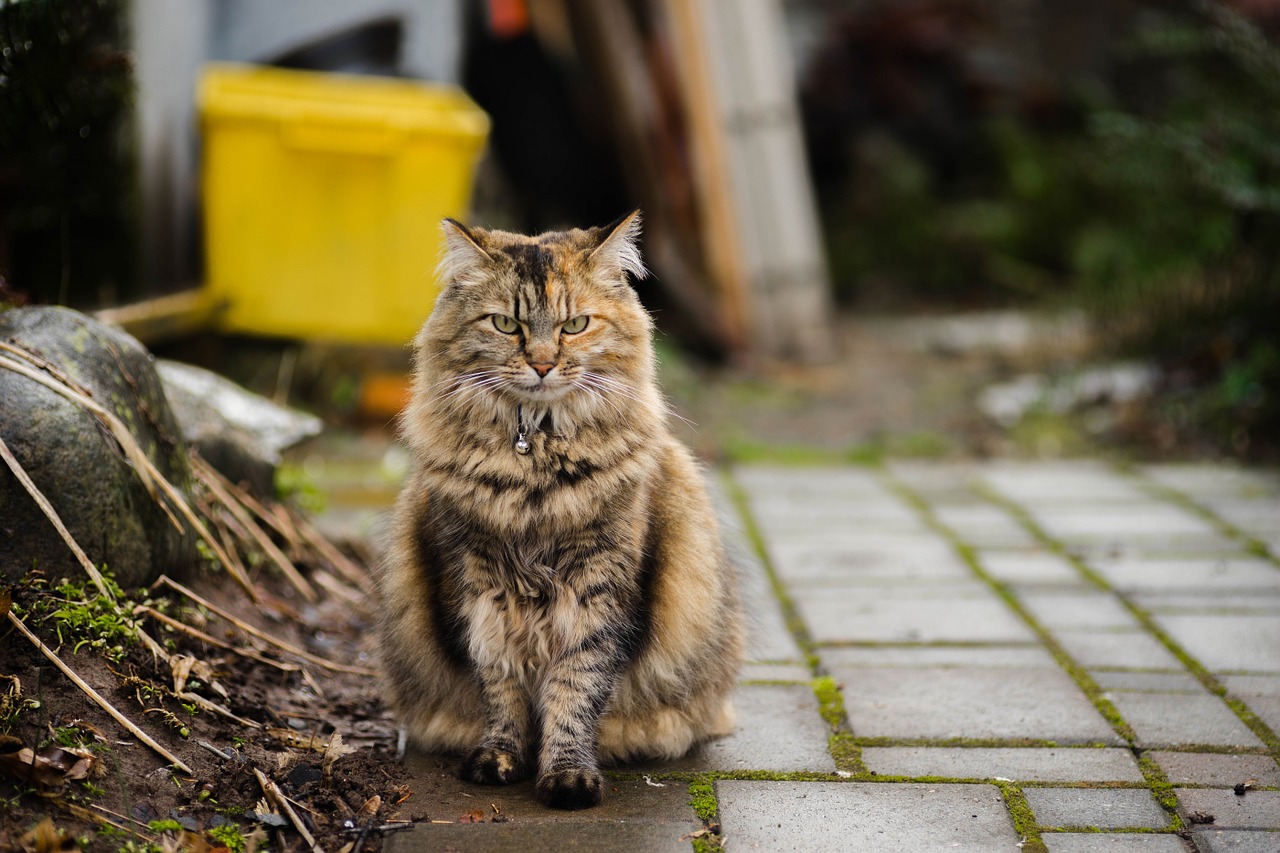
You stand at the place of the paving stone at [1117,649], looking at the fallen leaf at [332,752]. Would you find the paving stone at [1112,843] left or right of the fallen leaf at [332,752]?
left

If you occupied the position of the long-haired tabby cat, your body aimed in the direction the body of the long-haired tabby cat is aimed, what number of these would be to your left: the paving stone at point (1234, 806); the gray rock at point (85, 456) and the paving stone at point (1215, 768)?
2

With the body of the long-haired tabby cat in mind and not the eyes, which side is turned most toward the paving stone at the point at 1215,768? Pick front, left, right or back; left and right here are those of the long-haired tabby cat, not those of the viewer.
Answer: left

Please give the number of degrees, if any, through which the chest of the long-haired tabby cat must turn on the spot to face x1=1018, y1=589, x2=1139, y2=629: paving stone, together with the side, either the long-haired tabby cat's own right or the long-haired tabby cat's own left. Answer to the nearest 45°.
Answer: approximately 135° to the long-haired tabby cat's own left

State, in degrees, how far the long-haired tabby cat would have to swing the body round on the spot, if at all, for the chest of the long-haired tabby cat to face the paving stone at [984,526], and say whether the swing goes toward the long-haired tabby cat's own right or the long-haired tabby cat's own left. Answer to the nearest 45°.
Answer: approximately 135° to the long-haired tabby cat's own left

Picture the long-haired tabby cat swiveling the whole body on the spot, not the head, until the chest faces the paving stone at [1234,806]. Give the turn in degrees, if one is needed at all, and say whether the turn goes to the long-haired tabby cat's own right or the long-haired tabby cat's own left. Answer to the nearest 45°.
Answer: approximately 90° to the long-haired tabby cat's own left

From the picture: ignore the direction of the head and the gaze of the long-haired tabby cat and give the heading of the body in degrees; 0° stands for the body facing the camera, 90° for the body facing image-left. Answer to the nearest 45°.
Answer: approximately 0°
